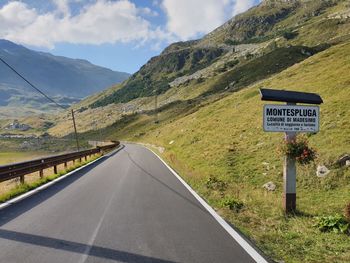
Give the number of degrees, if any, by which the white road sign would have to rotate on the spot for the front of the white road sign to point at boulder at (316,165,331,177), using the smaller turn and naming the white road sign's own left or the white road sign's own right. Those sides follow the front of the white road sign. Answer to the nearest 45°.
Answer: approximately 180°

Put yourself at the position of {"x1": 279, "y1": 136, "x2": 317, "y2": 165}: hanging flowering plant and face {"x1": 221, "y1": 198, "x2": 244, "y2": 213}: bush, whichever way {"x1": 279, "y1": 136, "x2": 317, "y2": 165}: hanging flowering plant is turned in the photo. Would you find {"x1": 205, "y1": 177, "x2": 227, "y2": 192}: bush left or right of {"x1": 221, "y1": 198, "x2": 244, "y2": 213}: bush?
right

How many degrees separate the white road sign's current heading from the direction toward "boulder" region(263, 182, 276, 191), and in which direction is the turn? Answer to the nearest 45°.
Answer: approximately 180°

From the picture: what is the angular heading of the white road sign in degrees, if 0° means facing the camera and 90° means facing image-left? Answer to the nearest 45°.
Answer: approximately 0°

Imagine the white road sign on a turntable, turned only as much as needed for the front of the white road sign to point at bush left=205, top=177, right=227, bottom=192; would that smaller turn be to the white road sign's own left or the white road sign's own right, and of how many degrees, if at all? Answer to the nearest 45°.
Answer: approximately 135° to the white road sign's own right
